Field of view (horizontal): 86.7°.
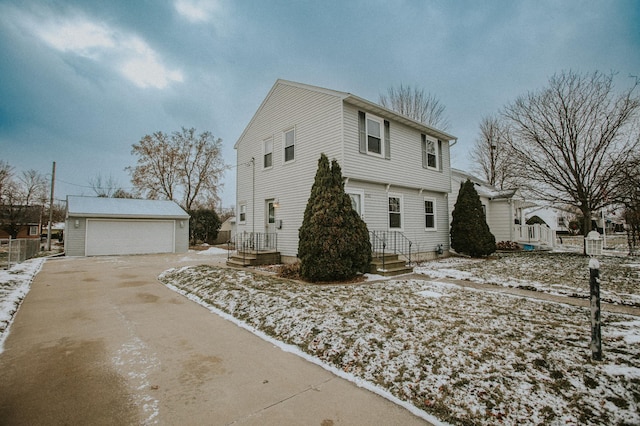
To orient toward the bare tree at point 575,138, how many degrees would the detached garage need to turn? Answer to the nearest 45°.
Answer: approximately 45° to its left

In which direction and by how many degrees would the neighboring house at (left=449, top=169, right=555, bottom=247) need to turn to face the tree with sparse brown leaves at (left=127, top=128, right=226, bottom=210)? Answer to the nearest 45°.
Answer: approximately 135° to its right

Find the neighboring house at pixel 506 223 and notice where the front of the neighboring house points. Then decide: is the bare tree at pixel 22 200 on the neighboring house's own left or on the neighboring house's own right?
on the neighboring house's own right

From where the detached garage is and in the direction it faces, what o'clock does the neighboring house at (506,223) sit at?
The neighboring house is roughly at 10 o'clock from the detached garage.

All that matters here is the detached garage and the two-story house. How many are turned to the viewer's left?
0

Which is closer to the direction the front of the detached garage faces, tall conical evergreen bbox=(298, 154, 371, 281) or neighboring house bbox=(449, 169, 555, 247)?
the tall conical evergreen

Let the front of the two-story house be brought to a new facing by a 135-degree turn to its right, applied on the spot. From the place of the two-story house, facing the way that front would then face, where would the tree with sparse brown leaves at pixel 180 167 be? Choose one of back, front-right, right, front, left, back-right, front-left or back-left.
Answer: front-right

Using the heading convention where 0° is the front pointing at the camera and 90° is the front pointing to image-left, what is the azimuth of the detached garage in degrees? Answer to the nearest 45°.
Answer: approximately 0°

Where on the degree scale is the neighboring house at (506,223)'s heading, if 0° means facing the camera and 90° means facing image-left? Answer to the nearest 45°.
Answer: approximately 315°

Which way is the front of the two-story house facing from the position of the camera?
facing the viewer and to the right of the viewer

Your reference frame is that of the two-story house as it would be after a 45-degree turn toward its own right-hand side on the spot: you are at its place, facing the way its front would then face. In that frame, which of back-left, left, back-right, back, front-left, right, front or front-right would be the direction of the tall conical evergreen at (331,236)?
front
